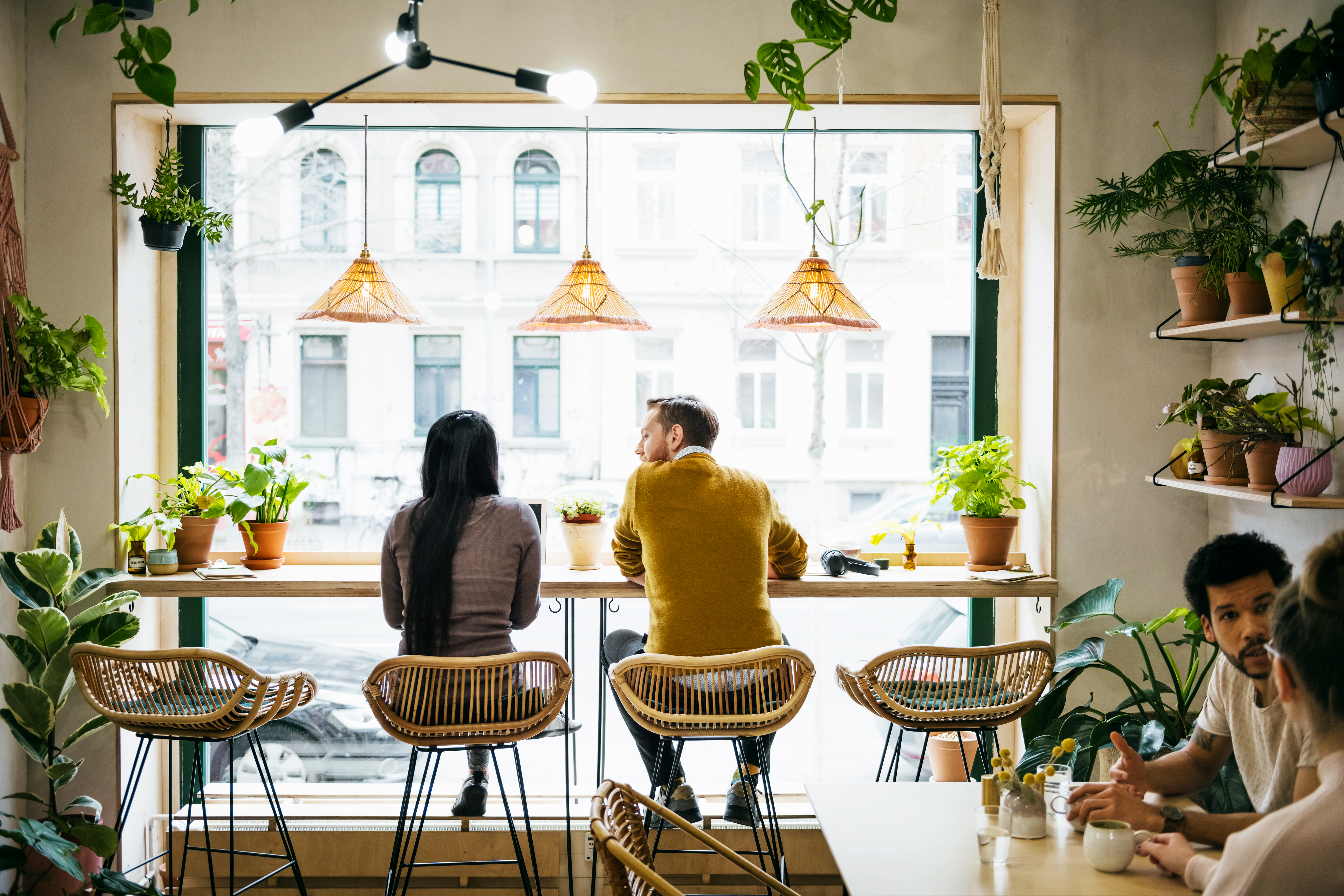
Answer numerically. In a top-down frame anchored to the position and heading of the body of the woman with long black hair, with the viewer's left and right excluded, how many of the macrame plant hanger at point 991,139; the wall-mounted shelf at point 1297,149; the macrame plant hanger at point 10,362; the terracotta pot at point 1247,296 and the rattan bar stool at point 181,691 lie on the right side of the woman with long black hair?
3

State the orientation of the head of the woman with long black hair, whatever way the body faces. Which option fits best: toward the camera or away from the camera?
away from the camera

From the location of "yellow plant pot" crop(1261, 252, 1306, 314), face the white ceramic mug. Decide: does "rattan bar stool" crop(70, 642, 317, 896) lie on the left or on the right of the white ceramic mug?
right

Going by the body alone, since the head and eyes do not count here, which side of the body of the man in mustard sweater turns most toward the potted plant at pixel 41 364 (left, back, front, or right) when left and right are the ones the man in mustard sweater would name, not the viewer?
left

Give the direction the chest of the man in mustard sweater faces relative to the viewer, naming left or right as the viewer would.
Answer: facing away from the viewer

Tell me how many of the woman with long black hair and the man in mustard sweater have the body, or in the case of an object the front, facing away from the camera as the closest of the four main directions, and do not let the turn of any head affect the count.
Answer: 2

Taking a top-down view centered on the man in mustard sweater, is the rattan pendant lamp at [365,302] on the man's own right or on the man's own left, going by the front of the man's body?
on the man's own left

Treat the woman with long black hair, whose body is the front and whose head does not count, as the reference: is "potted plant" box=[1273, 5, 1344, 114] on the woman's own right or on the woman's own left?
on the woman's own right

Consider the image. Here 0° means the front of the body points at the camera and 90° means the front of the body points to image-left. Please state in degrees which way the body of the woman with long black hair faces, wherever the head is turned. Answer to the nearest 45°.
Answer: approximately 180°

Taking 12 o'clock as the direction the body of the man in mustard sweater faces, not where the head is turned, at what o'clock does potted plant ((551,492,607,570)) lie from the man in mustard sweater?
The potted plant is roughly at 11 o'clock from the man in mustard sweater.

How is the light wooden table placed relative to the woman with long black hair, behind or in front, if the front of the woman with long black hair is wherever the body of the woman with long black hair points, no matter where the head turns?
behind

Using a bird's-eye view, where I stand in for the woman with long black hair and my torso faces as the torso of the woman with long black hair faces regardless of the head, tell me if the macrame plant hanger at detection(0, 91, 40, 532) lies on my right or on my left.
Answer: on my left
